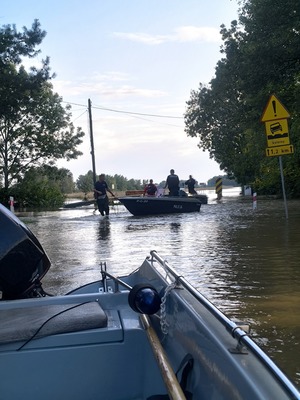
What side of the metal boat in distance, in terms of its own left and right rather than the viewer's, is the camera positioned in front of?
left

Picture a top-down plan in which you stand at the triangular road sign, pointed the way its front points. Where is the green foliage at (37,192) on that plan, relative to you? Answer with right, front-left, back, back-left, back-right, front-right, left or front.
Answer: back-right

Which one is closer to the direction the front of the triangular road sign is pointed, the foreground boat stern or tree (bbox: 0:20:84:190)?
the foreground boat stern

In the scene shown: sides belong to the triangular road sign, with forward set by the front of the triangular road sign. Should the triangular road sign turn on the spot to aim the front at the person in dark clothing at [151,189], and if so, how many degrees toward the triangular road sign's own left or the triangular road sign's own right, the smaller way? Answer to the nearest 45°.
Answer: approximately 135° to the triangular road sign's own right

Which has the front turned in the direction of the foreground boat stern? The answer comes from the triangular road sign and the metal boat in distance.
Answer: the triangular road sign

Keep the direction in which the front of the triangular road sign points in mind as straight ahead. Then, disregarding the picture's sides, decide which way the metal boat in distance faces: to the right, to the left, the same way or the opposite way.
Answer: to the right

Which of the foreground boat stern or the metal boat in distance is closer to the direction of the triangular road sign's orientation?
the foreground boat stern

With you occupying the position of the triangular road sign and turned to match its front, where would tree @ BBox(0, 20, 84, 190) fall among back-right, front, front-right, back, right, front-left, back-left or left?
back-right
